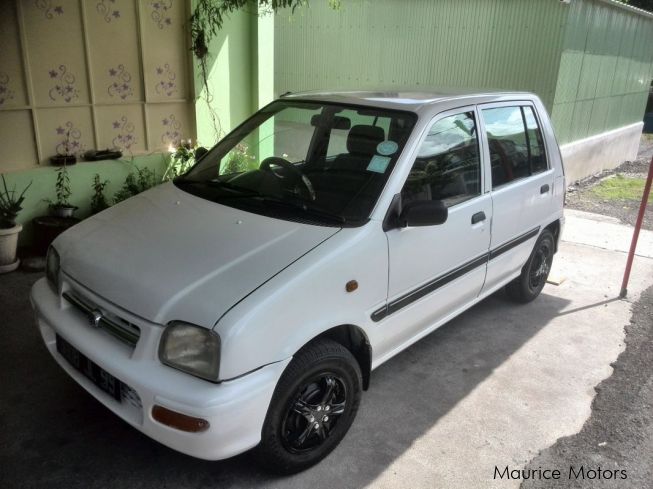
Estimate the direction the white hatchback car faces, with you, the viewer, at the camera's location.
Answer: facing the viewer and to the left of the viewer

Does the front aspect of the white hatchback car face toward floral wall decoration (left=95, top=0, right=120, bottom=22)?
no

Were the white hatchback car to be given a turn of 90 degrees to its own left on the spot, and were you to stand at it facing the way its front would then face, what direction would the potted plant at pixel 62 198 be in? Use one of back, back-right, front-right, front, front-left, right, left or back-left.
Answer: back

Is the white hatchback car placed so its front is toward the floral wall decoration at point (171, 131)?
no

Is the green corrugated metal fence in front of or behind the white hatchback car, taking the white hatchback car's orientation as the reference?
behind

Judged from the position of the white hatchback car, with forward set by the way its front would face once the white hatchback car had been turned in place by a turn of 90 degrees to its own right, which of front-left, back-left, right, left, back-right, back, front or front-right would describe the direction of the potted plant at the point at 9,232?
front

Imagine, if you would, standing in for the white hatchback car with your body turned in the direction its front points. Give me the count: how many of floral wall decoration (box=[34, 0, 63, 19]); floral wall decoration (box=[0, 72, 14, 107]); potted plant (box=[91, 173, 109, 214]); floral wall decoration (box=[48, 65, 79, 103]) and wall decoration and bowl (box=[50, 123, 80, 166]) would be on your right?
5

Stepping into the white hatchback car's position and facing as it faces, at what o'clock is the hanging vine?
The hanging vine is roughly at 4 o'clock from the white hatchback car.

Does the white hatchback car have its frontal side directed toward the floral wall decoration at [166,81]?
no

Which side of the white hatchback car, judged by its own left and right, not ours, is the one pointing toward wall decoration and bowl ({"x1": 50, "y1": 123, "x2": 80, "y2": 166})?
right

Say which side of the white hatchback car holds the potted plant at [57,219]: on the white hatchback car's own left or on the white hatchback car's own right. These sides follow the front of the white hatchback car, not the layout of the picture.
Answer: on the white hatchback car's own right

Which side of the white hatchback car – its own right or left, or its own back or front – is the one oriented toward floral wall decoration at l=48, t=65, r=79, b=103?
right

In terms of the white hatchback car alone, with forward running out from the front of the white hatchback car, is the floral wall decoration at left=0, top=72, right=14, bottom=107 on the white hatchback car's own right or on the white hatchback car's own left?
on the white hatchback car's own right
